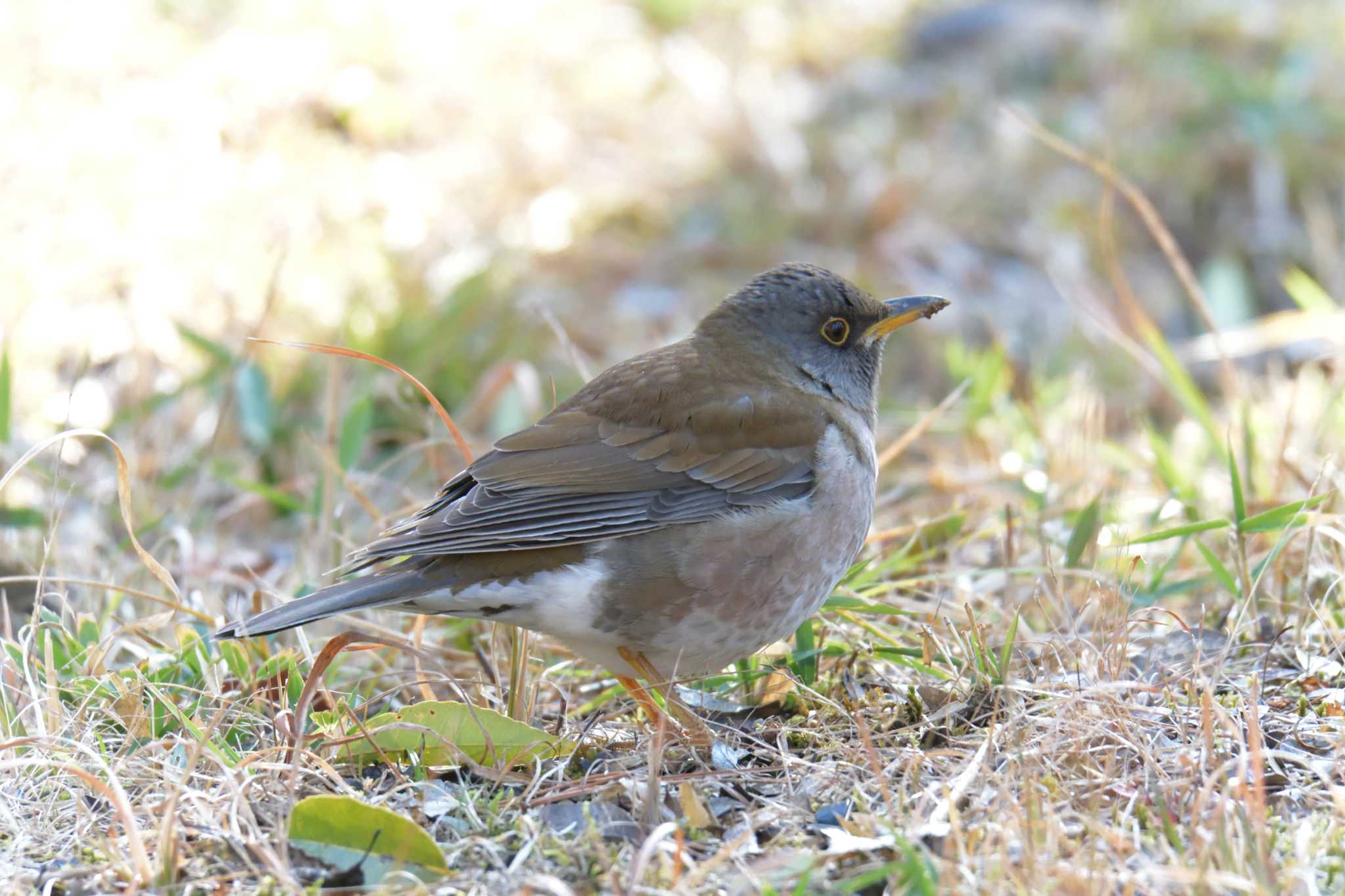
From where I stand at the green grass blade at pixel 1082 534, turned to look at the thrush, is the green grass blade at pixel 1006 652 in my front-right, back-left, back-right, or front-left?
front-left

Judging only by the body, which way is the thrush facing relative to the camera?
to the viewer's right

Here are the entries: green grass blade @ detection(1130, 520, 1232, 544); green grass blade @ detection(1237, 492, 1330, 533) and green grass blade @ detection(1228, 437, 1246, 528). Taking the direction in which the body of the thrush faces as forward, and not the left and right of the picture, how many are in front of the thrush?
3

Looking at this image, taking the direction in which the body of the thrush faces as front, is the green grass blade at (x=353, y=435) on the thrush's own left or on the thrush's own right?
on the thrush's own left

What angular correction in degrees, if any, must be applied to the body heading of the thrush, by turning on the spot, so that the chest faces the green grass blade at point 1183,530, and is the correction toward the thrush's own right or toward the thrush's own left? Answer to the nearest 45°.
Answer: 0° — it already faces it

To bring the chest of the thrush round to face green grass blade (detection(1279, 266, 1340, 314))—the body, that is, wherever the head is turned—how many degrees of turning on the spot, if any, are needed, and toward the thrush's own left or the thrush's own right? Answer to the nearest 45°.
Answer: approximately 45° to the thrush's own left

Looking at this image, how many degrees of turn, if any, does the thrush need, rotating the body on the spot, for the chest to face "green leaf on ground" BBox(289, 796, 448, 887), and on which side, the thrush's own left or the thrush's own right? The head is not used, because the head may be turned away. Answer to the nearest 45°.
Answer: approximately 135° to the thrush's own right

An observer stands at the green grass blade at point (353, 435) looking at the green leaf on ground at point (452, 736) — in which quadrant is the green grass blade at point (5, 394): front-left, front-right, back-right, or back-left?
back-right

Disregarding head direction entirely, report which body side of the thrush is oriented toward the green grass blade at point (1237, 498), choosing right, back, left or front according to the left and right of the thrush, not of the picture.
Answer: front

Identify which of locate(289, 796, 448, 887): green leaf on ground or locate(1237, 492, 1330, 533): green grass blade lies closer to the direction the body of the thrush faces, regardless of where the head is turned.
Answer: the green grass blade

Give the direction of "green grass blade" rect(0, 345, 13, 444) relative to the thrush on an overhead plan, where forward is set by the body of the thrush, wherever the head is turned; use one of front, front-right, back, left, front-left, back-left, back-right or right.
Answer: back-left

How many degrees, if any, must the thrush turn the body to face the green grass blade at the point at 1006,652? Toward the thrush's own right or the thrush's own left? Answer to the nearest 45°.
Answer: approximately 45° to the thrush's own right
